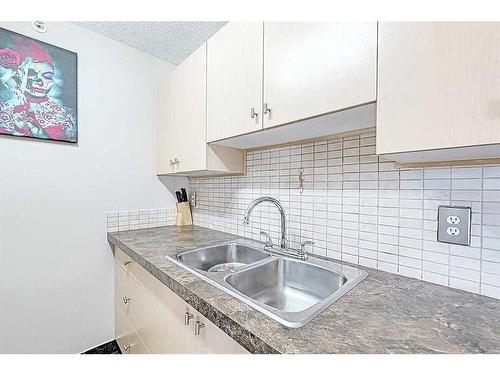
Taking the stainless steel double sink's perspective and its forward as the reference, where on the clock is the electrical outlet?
The electrical outlet is roughly at 8 o'clock from the stainless steel double sink.

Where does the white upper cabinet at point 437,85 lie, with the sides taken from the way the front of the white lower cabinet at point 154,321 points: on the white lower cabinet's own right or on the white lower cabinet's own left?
on the white lower cabinet's own left
